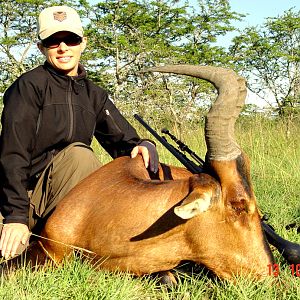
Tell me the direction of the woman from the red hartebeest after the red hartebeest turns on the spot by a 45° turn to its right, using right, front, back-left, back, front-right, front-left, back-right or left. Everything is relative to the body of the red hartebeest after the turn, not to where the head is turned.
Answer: back

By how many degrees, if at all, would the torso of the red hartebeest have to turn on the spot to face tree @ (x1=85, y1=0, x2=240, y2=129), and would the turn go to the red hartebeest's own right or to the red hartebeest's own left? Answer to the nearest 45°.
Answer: approximately 90° to the red hartebeest's own left

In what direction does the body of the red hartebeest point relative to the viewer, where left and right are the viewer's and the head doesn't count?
facing to the right of the viewer
